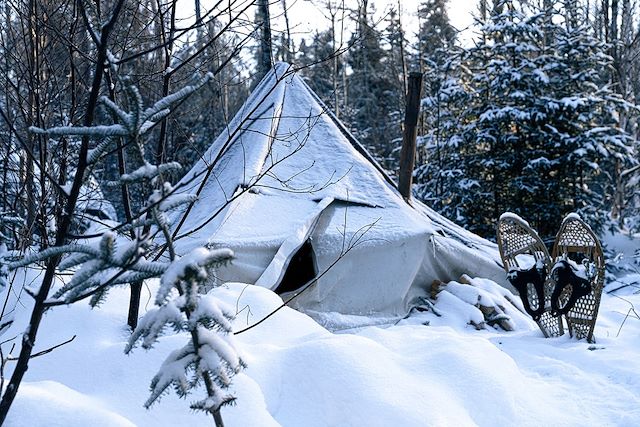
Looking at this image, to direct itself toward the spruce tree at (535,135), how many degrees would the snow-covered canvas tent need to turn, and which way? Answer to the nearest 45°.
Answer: approximately 135° to its left

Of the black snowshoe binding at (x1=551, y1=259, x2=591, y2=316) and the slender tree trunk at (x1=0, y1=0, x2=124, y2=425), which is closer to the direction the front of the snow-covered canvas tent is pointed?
the slender tree trunk

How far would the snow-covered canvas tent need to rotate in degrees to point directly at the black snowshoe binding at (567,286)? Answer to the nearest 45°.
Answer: approximately 45° to its left

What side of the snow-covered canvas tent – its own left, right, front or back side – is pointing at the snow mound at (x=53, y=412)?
front

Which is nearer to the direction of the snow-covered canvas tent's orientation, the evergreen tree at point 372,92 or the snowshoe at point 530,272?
the snowshoe

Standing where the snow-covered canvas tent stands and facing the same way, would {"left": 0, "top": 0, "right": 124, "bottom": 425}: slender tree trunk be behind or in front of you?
in front

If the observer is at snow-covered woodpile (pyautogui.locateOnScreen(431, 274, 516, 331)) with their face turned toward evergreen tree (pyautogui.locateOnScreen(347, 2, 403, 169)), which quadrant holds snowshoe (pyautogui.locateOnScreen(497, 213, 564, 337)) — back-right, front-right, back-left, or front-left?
back-right

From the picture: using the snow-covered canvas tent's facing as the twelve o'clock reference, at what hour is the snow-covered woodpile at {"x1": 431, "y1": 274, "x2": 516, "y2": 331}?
The snow-covered woodpile is roughly at 9 o'clock from the snow-covered canvas tent.

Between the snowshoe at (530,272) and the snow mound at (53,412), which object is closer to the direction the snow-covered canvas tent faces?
the snow mound

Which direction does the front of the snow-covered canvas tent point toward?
toward the camera

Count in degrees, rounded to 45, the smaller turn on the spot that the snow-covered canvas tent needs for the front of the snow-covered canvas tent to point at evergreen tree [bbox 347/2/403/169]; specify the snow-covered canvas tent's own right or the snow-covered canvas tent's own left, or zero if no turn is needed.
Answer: approximately 180°

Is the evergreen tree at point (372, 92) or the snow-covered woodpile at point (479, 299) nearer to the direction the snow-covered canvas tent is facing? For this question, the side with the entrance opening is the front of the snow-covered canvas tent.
the snow-covered woodpile

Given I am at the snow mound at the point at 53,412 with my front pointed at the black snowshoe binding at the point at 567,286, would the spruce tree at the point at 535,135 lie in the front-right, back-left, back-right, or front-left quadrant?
front-left
